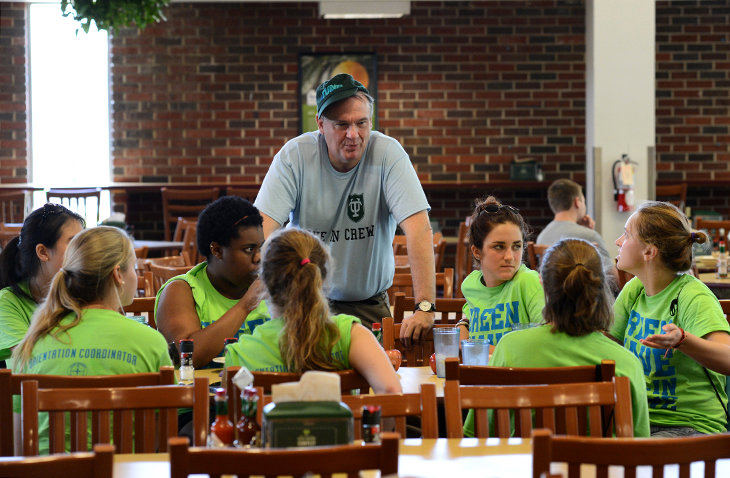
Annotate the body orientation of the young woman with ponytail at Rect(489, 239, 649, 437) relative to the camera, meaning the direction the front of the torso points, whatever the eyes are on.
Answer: away from the camera

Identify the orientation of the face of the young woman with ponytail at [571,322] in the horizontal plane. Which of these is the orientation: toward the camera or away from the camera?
away from the camera

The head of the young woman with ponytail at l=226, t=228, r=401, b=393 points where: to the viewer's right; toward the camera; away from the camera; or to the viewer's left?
away from the camera

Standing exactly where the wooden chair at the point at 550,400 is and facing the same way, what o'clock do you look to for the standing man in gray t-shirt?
The standing man in gray t-shirt is roughly at 11 o'clock from the wooden chair.

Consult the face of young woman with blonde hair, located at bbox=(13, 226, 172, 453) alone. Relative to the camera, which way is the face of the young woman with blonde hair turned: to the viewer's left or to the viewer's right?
to the viewer's right

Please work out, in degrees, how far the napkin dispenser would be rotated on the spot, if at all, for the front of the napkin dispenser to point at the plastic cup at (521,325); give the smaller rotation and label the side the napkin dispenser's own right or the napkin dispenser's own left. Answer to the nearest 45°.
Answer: approximately 135° to the napkin dispenser's own left

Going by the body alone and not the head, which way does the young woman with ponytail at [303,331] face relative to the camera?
away from the camera

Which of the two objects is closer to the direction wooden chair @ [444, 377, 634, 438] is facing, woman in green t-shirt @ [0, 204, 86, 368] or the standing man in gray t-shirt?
the standing man in gray t-shirt

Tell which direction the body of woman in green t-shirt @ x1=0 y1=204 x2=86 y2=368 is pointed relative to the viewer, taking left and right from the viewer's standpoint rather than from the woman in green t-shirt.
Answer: facing to the right of the viewer

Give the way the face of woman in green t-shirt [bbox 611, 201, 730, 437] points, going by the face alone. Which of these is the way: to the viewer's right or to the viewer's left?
to the viewer's left
